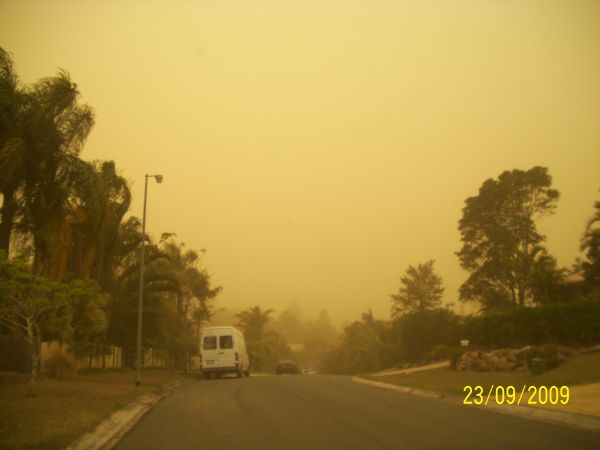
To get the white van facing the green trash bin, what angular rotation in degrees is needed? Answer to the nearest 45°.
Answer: approximately 135° to its right

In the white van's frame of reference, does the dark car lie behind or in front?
in front

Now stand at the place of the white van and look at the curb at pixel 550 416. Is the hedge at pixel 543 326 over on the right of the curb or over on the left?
left

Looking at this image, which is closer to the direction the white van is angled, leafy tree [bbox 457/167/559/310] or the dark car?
the dark car

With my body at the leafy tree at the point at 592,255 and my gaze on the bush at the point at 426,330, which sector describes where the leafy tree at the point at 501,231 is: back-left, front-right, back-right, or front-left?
front-right

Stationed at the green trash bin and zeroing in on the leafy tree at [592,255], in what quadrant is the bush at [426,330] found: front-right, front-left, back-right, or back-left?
front-left

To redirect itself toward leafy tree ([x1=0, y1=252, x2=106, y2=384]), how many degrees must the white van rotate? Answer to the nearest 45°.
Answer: approximately 180°

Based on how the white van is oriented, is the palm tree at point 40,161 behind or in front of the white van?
behind

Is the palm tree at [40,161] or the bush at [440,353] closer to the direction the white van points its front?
the bush

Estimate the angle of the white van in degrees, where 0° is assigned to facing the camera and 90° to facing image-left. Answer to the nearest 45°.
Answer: approximately 180°

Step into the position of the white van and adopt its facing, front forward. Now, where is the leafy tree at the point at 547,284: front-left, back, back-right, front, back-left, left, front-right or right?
right

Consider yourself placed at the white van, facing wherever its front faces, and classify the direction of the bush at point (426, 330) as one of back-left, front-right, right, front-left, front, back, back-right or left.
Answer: front-right

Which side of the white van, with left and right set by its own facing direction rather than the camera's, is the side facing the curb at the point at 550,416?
back

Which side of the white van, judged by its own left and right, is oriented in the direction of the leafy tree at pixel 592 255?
right

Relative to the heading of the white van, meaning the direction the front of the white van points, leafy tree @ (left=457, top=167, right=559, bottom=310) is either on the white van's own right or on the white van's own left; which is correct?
on the white van's own right
